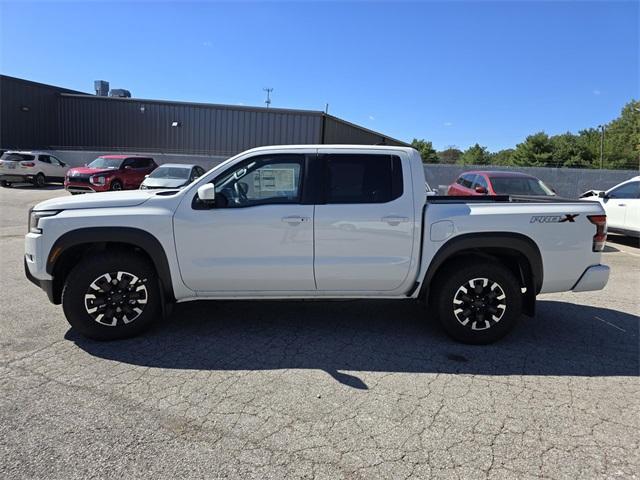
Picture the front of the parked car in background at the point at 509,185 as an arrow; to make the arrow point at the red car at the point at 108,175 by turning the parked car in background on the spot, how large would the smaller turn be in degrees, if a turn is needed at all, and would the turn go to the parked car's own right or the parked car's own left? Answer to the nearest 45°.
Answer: approximately 135° to the parked car's own right

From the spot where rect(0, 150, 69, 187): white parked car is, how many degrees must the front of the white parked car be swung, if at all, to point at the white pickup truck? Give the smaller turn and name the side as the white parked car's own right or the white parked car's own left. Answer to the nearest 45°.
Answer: approximately 135° to the white parked car's own right

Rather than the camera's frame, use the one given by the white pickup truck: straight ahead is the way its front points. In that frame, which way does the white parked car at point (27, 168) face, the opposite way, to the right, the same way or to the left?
to the right

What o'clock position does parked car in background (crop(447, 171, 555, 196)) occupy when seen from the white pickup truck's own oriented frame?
The parked car in background is roughly at 4 o'clock from the white pickup truck.

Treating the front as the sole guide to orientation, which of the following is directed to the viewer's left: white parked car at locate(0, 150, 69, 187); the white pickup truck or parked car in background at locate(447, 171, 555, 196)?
the white pickup truck

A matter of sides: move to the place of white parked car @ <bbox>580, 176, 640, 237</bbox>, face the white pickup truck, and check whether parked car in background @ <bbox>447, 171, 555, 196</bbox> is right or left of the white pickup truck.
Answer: right

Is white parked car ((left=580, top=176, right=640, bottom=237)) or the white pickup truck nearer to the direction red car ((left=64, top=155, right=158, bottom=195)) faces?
the white pickup truck

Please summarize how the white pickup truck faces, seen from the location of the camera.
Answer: facing to the left of the viewer

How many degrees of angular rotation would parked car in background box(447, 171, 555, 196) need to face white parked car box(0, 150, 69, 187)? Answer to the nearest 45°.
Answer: approximately 135° to its right

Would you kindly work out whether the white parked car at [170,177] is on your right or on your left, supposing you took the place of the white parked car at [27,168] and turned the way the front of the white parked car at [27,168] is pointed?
on your right

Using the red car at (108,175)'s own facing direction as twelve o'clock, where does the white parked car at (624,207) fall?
The white parked car is roughly at 9 o'clock from the red car.

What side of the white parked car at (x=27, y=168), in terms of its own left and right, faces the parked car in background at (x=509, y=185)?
right

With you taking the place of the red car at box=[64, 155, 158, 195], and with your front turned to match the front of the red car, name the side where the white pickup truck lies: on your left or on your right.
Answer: on your left
